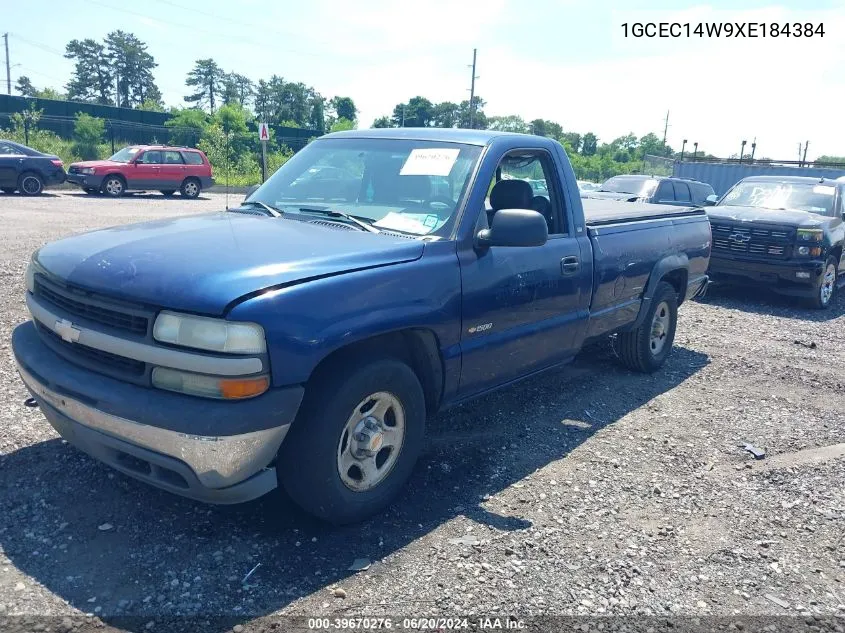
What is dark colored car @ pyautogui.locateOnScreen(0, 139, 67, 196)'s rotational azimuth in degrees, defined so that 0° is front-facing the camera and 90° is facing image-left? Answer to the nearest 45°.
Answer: approximately 90°

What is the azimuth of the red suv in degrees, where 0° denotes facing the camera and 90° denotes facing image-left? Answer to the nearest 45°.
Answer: approximately 45°

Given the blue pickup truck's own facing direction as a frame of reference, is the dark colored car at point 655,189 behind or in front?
behind

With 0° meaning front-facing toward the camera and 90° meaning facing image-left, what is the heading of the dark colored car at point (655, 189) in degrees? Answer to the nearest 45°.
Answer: approximately 45°

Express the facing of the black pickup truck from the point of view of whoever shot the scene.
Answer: facing the viewer and to the left of the viewer

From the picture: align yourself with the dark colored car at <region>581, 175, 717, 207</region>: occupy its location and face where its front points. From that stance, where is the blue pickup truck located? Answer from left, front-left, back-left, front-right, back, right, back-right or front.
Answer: front-left

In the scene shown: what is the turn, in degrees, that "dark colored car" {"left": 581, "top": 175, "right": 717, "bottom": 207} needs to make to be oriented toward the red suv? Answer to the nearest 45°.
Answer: approximately 45° to its right

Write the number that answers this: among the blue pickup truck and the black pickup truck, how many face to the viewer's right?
0

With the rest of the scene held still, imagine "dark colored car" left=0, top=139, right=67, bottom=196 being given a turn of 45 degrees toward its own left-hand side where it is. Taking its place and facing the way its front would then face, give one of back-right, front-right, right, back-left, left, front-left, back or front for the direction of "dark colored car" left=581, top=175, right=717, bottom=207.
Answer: left

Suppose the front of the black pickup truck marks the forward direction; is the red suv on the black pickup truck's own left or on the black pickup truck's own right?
on the black pickup truck's own right

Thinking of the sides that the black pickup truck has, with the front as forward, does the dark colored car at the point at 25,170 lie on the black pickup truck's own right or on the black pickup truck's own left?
on the black pickup truck's own right

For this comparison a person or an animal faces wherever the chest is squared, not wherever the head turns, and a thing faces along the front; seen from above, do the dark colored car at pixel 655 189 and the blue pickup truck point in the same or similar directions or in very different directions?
same or similar directions

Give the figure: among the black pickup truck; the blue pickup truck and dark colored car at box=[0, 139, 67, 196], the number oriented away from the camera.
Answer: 0
